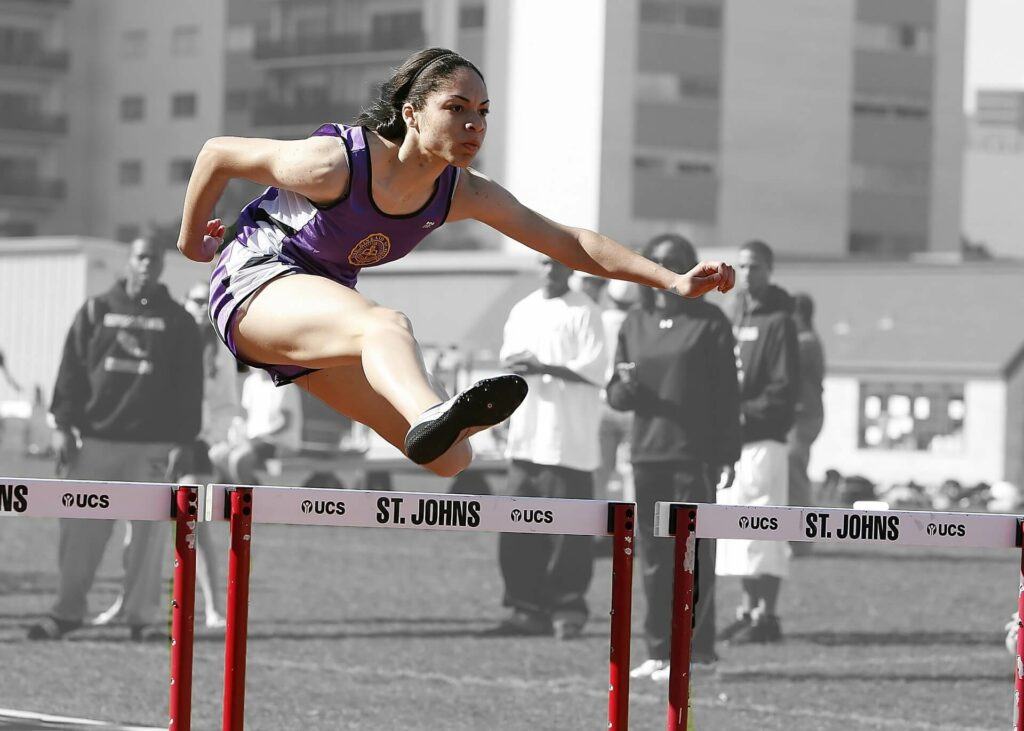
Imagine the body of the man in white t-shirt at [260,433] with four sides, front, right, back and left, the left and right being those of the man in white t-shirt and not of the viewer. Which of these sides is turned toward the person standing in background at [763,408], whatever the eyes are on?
left

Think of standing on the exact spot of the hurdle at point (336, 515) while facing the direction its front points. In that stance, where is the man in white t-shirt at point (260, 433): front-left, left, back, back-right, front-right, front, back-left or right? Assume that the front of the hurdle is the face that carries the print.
back

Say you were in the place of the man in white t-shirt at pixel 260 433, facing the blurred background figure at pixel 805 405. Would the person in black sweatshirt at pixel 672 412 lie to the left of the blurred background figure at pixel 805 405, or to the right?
right

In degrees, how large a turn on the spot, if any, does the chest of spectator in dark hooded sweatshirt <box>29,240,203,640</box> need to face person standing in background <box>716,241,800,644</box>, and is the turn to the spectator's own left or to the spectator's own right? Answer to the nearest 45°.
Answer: approximately 90° to the spectator's own left

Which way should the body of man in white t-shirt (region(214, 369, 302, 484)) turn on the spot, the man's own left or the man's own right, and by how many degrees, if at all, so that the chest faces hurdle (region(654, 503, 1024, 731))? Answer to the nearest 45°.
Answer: approximately 45° to the man's own left

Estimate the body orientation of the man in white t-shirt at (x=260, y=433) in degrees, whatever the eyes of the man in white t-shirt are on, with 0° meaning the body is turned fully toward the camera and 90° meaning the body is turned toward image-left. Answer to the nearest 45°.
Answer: approximately 45°

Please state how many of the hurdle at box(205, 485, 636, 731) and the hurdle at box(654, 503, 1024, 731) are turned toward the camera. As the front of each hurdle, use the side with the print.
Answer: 2

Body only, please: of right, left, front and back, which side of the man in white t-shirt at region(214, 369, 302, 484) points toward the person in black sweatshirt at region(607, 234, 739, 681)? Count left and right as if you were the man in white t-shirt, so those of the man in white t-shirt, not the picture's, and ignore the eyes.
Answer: left
